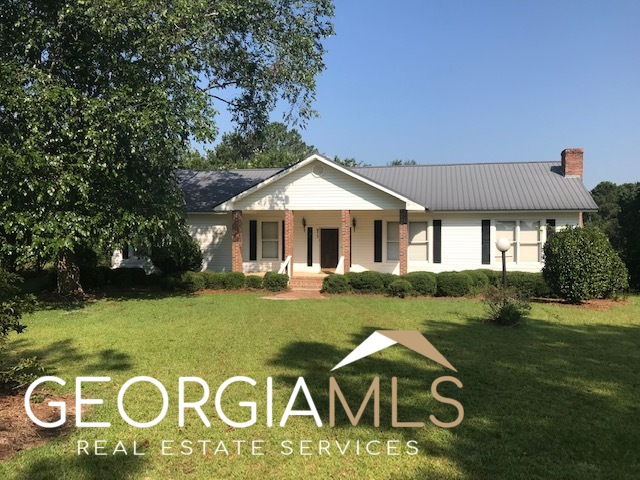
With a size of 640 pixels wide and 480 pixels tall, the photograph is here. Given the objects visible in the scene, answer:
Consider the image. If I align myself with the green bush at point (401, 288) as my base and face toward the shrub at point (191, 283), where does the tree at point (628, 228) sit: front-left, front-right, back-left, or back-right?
back-right

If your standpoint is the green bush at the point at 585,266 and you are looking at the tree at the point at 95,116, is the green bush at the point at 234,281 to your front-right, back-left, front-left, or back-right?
front-right

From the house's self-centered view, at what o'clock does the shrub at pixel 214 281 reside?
The shrub is roughly at 2 o'clock from the house.

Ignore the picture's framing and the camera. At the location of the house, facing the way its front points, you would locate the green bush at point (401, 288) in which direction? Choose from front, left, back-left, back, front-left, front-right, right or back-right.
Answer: front

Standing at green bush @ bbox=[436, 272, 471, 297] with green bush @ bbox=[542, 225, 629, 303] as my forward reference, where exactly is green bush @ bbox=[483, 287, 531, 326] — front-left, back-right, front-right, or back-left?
front-right

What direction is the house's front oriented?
toward the camera

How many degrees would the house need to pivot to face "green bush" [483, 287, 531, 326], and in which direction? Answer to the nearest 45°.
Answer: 0° — it already faces it

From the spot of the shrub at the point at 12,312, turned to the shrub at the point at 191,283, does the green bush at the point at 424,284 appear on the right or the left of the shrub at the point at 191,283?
right

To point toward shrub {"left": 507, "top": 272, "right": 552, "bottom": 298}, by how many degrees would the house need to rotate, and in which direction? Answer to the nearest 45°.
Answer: approximately 45° to its left

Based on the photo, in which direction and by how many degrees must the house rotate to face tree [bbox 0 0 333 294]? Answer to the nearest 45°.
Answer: approximately 45° to its right

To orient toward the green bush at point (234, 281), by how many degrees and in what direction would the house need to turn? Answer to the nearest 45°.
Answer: approximately 45° to its right

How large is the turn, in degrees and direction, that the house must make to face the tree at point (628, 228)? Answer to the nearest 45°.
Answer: approximately 135° to its left

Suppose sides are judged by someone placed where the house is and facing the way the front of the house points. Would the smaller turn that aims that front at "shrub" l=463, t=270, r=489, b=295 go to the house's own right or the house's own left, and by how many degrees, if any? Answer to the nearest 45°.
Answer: approximately 45° to the house's own left
